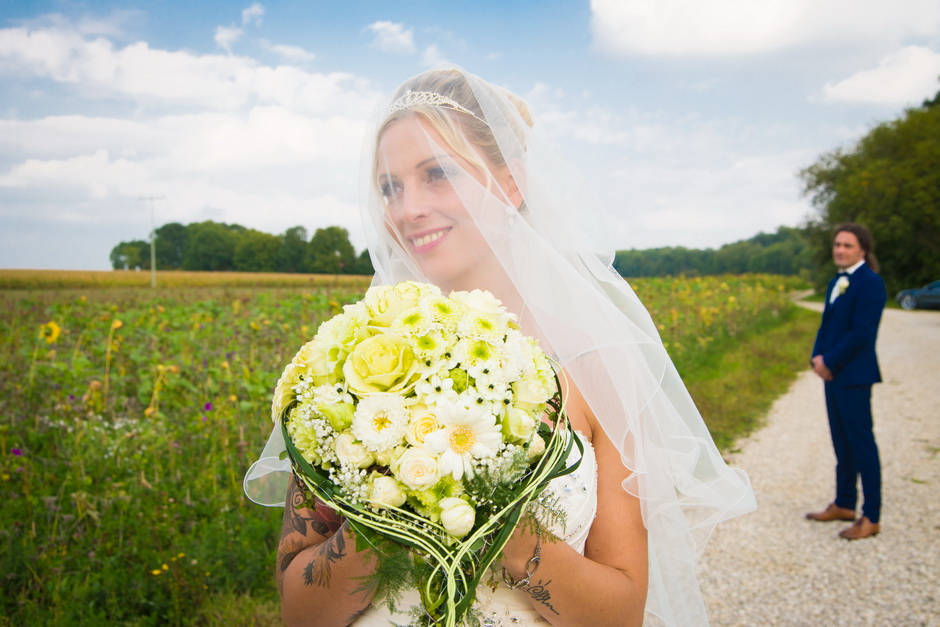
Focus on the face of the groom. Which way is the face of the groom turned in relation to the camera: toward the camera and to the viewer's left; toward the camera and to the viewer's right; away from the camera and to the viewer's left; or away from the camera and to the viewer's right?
toward the camera and to the viewer's left

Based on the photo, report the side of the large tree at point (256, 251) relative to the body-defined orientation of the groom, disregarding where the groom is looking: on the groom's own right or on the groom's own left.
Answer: on the groom's own right

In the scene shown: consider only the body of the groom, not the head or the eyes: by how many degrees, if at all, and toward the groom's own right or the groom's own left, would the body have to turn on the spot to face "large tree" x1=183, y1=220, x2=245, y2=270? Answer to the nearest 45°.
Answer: approximately 45° to the groom's own right

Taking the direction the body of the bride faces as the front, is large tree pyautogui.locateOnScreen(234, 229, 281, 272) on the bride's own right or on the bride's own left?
on the bride's own right

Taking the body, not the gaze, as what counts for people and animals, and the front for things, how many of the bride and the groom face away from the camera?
0

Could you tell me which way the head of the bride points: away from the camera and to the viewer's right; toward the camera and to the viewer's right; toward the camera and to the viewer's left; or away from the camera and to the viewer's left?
toward the camera and to the viewer's left

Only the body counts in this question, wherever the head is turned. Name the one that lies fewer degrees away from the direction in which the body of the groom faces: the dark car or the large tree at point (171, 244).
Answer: the large tree

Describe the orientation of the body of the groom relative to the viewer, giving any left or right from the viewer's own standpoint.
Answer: facing the viewer and to the left of the viewer

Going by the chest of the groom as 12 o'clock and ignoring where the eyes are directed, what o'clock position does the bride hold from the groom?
The bride is roughly at 11 o'clock from the groom.

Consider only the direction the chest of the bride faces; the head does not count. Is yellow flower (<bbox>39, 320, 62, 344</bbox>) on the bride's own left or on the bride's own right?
on the bride's own right
